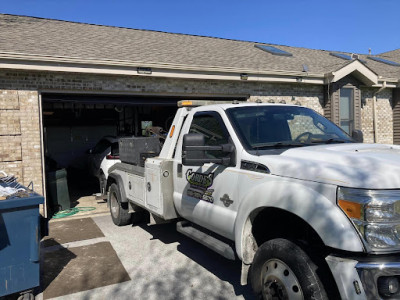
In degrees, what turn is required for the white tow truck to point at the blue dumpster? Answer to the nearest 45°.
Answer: approximately 135° to its right

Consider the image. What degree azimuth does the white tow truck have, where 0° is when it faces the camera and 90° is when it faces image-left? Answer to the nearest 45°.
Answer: approximately 315°
